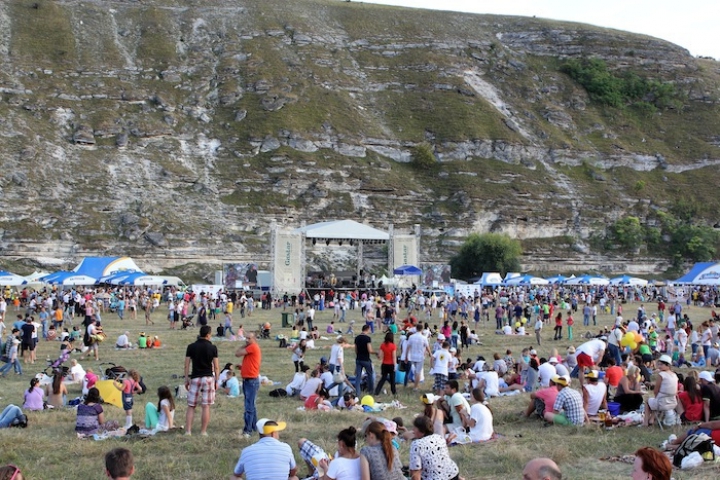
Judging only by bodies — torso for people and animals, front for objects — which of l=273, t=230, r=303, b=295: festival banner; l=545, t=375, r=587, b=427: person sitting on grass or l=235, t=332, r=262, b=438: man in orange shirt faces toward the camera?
the festival banner

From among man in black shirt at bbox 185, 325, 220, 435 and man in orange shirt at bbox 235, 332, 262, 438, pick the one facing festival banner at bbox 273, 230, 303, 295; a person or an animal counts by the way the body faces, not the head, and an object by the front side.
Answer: the man in black shirt

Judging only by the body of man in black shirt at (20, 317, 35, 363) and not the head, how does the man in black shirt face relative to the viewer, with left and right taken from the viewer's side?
facing away from the viewer

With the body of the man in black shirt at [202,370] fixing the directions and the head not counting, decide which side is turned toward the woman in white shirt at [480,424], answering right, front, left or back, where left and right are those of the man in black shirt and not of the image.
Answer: right

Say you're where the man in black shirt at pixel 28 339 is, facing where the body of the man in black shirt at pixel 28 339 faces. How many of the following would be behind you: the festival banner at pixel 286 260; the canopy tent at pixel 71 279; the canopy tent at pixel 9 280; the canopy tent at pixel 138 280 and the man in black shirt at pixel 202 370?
1

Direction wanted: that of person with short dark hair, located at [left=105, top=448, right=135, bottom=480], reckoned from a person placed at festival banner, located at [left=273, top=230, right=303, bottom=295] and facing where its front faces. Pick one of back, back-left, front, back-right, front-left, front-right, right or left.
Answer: front

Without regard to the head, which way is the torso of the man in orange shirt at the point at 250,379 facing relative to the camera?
to the viewer's left

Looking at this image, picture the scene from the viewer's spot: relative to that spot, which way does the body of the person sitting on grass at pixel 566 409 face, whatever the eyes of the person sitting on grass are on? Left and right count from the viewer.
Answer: facing away from the viewer and to the left of the viewer

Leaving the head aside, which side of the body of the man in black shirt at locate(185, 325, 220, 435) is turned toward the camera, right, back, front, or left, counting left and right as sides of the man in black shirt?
back

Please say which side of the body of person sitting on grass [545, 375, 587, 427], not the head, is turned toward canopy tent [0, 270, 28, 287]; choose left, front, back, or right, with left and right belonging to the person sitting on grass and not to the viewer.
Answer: front

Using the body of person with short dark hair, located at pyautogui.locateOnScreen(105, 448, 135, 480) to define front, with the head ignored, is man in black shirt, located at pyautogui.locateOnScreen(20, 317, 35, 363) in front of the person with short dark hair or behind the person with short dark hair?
in front

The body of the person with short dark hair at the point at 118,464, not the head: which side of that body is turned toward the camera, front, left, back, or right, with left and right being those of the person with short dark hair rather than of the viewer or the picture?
back

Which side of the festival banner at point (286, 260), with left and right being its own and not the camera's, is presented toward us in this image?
front

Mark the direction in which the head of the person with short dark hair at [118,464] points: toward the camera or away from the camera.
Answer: away from the camera

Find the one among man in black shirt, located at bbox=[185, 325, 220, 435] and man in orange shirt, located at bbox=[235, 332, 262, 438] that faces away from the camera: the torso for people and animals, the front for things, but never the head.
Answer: the man in black shirt

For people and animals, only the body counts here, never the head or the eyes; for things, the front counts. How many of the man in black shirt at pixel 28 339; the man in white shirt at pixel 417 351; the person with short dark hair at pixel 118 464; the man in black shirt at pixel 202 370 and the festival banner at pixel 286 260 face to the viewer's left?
0

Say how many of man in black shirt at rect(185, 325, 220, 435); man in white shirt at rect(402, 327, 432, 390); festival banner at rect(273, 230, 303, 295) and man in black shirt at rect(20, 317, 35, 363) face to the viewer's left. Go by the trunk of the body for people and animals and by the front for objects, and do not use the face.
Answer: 0

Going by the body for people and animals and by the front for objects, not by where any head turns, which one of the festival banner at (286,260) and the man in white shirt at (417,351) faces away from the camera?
the man in white shirt

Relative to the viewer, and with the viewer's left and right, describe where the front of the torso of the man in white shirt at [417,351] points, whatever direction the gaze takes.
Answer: facing away from the viewer

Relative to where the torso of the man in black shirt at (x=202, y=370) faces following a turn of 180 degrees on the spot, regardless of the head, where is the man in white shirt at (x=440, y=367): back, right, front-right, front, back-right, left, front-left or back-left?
back-left

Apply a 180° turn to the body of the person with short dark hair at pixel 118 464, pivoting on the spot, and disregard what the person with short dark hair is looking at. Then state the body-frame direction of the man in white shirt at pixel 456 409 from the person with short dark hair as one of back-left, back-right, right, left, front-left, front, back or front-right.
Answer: back-left
